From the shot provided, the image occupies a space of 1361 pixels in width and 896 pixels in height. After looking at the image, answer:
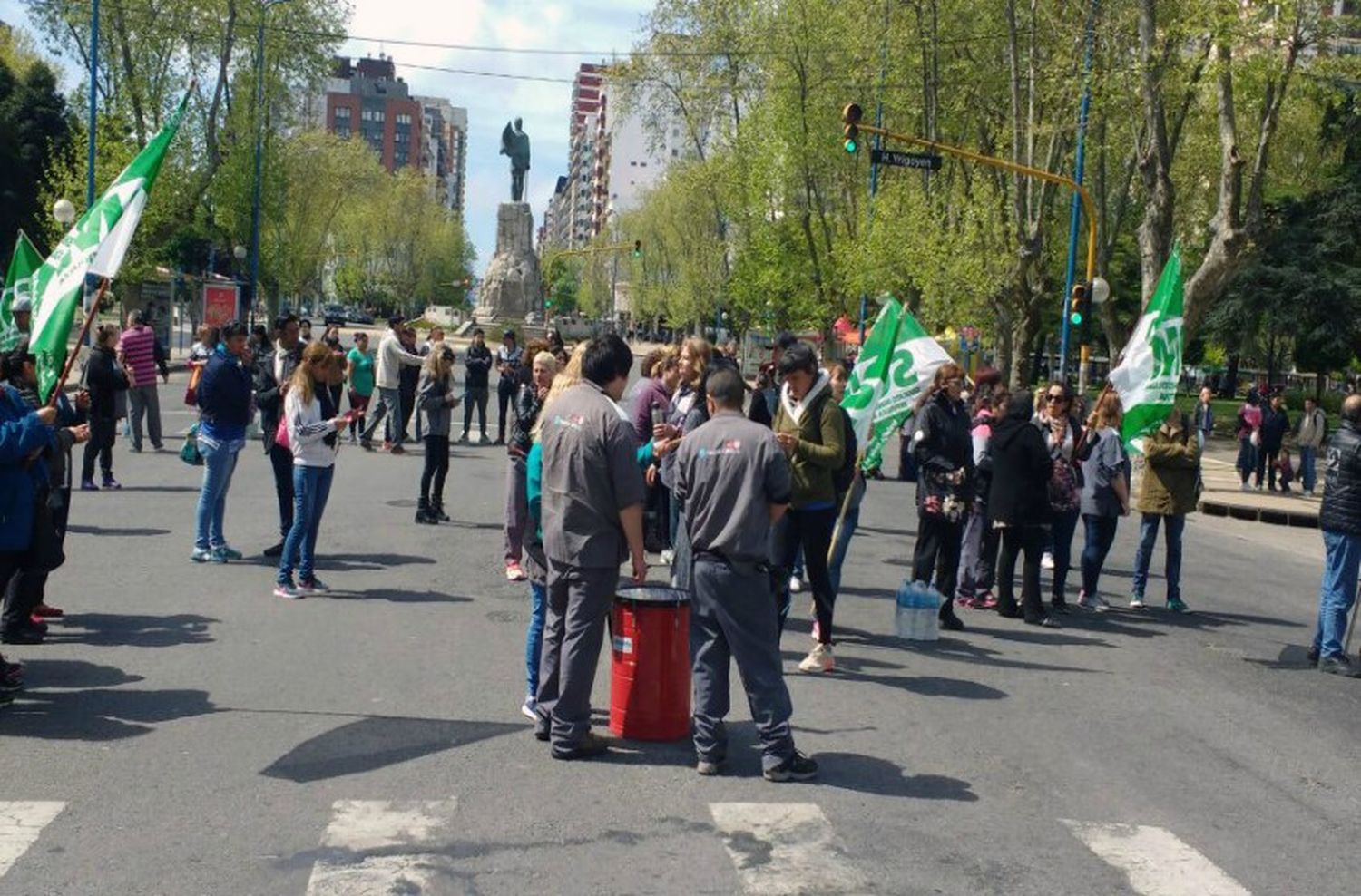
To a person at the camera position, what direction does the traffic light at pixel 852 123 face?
facing the viewer

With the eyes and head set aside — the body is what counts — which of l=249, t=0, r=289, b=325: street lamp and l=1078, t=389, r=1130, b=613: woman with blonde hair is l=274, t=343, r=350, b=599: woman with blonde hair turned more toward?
the woman with blonde hair

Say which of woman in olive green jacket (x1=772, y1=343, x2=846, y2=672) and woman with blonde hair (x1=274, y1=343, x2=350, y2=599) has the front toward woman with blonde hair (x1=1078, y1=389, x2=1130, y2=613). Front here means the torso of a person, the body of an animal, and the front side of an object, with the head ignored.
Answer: woman with blonde hair (x1=274, y1=343, x2=350, y2=599)

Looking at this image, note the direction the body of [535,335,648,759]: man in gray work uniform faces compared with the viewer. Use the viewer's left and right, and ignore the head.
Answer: facing away from the viewer and to the right of the viewer

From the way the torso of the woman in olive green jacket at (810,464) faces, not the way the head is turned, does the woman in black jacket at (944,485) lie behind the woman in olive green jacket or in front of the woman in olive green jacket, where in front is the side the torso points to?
behind

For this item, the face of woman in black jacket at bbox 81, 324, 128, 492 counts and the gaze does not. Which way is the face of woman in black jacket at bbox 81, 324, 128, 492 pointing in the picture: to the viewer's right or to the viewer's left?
to the viewer's right

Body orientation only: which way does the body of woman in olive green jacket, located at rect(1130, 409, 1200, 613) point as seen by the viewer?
toward the camera

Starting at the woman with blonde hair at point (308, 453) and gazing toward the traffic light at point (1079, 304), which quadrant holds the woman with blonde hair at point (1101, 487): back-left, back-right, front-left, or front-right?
front-right

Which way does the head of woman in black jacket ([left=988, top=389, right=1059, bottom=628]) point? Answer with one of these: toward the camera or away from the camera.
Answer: away from the camera

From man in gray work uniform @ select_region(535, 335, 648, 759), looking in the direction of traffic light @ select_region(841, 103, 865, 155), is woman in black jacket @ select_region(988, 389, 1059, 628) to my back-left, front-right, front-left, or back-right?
front-right

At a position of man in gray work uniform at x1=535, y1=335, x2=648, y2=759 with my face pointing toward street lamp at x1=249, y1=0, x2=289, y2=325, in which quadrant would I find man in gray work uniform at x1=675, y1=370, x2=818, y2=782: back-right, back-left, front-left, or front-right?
back-right

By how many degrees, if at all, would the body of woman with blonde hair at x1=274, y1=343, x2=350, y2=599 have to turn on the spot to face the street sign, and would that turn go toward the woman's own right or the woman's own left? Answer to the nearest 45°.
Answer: approximately 45° to the woman's own left

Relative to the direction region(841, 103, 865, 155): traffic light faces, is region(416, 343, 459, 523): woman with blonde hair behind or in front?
in front

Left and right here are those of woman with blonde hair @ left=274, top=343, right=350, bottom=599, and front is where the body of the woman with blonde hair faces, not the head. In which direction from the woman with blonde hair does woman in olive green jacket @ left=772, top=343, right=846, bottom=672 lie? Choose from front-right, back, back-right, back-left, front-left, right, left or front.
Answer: front-right

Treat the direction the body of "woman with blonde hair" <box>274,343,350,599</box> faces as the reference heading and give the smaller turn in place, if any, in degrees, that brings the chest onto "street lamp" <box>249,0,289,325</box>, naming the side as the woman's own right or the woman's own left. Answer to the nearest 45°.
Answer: approximately 90° to the woman's own left

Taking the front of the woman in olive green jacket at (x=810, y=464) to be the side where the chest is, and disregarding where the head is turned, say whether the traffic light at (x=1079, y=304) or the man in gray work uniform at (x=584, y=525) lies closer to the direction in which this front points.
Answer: the man in gray work uniform
